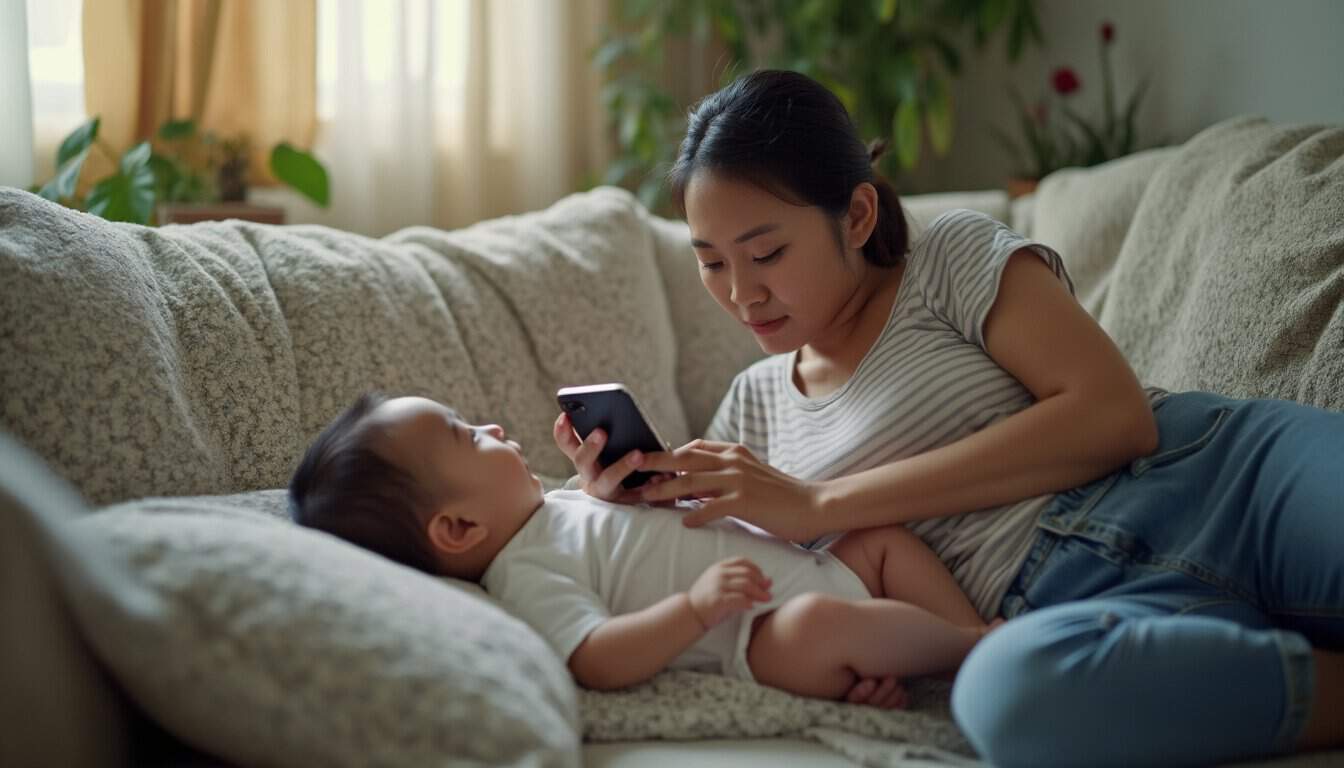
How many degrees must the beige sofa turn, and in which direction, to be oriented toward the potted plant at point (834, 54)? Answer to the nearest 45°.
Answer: approximately 180°

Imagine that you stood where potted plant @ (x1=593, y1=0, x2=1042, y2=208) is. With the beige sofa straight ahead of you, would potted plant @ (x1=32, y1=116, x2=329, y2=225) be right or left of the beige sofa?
right

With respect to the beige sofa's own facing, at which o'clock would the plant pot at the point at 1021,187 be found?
The plant pot is roughly at 7 o'clock from the beige sofa.

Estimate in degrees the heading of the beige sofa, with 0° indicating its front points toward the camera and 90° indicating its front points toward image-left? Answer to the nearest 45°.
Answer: approximately 0°
